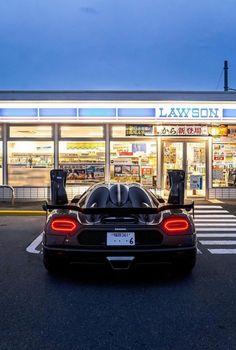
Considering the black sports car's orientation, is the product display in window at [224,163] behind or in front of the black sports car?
in front

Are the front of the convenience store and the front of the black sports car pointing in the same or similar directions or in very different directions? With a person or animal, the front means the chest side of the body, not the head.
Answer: very different directions

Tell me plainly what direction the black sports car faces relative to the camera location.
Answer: facing away from the viewer

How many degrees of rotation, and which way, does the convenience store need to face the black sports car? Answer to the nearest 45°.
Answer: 0° — it already faces it

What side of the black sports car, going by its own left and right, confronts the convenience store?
front

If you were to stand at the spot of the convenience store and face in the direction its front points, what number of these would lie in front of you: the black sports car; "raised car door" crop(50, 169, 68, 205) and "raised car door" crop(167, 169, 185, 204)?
3

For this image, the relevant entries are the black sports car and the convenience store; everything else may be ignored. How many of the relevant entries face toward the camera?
1

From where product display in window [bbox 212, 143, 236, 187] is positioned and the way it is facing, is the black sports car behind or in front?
in front

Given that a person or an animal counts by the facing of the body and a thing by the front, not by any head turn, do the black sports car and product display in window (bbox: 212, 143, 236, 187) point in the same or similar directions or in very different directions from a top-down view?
very different directions
